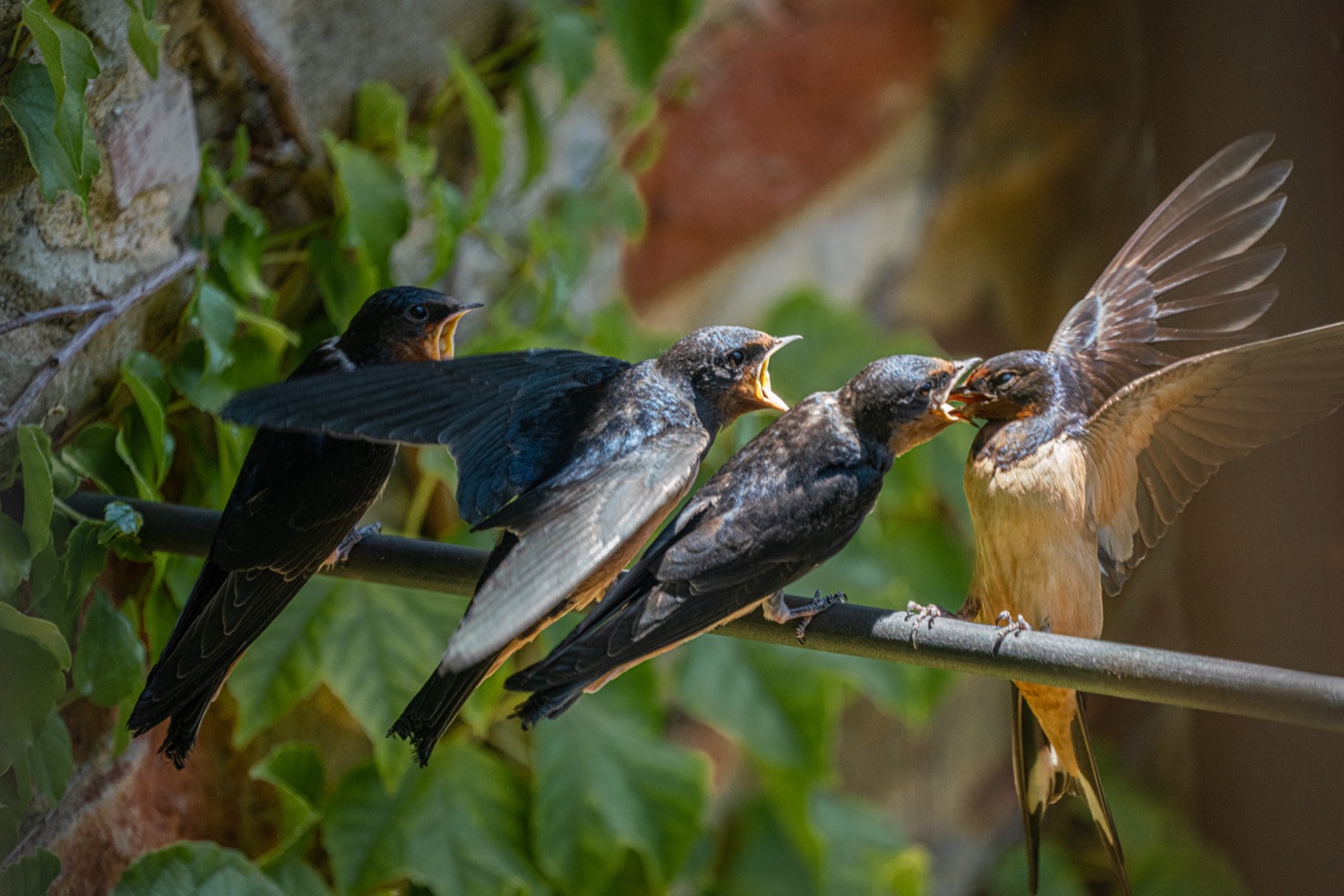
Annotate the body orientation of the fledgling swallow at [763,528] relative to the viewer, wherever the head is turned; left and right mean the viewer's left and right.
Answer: facing to the right of the viewer

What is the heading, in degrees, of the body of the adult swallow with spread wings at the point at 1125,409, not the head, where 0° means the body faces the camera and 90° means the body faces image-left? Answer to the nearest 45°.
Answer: approximately 45°

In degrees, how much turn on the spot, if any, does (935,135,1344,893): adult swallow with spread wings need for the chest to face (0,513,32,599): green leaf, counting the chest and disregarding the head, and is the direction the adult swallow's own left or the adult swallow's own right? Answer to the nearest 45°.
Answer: approximately 45° to the adult swallow's own right

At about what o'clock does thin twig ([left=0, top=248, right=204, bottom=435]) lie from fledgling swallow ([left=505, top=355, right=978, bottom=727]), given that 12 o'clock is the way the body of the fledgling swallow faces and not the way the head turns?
The thin twig is roughly at 7 o'clock from the fledgling swallow.

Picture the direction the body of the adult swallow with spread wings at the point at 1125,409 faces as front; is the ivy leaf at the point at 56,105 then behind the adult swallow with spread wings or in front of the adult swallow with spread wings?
in front

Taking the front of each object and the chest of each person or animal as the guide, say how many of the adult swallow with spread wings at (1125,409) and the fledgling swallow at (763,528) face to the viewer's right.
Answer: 1
